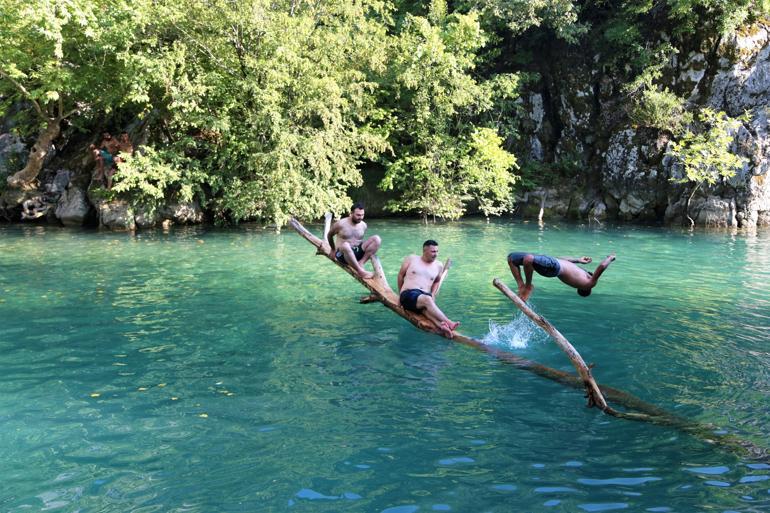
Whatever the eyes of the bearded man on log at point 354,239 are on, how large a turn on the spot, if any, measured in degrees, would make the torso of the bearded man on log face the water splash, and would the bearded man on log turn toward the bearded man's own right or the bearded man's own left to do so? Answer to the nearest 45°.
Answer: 0° — they already face it

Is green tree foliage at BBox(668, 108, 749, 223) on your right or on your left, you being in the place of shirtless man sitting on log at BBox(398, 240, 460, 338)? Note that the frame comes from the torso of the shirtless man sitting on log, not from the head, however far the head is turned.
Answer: on your left

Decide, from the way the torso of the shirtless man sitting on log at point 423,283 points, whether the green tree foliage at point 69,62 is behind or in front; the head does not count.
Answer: behind

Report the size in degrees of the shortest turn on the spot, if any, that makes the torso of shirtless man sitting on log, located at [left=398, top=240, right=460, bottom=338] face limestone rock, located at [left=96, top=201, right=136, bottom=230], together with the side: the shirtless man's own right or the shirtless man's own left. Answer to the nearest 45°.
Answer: approximately 180°

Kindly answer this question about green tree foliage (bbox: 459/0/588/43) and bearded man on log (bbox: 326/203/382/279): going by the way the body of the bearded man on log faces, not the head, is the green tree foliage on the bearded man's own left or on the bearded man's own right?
on the bearded man's own left

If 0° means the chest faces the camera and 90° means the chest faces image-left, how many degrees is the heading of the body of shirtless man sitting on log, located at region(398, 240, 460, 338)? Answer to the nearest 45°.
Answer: approximately 315°

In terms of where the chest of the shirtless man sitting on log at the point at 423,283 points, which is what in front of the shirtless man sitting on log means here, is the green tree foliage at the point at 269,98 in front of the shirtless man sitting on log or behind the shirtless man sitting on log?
behind

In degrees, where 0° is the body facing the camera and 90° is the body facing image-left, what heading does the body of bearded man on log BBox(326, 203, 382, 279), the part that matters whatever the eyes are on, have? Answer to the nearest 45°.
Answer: approximately 315°

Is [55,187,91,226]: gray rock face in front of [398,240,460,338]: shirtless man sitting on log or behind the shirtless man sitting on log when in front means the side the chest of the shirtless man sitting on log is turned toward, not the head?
behind
